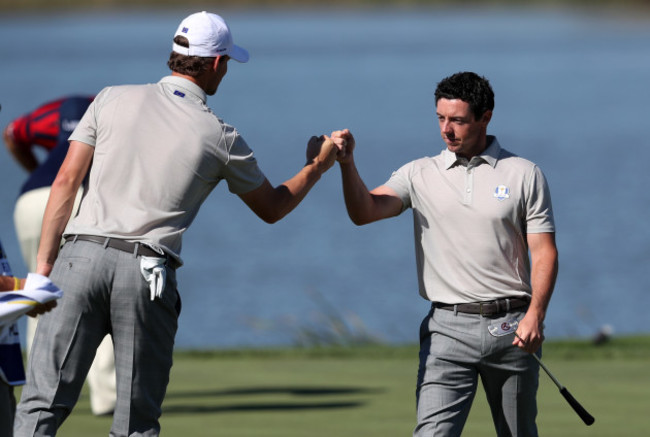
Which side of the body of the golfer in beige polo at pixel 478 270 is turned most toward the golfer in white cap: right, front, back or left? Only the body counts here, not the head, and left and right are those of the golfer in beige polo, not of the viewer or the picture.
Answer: right

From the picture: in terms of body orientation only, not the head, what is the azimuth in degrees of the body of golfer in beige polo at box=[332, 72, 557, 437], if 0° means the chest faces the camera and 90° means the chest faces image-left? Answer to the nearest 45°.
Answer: approximately 0°

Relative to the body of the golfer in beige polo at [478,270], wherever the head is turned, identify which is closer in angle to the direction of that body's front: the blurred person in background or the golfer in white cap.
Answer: the golfer in white cap

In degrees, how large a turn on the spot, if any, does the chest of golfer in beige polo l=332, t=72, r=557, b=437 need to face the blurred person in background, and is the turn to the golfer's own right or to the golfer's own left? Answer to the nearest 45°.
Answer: approximately 135° to the golfer's own right
